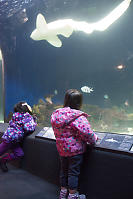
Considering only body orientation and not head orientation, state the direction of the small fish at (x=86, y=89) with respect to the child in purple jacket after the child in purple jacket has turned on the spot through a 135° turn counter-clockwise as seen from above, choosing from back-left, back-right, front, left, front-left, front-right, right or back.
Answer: back-right

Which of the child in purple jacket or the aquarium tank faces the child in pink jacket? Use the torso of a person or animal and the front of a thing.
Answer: the aquarium tank

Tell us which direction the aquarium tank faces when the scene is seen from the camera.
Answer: facing the viewer

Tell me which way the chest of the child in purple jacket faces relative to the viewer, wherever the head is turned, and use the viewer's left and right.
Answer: facing away from the viewer and to the right of the viewer

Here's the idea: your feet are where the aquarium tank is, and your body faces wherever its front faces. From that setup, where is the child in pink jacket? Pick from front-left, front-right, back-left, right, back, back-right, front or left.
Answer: front

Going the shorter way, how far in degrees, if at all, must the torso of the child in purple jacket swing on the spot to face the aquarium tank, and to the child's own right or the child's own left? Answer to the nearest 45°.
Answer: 0° — they already face it

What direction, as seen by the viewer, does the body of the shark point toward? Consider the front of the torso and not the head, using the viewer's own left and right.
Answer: facing to the left of the viewer

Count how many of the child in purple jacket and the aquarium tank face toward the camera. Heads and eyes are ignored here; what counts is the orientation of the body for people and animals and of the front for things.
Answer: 1

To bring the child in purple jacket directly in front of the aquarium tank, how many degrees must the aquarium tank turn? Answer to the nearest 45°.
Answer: approximately 45° to its right

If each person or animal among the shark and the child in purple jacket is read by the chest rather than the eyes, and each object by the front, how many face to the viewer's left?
1

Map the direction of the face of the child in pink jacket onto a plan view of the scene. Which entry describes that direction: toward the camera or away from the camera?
away from the camera

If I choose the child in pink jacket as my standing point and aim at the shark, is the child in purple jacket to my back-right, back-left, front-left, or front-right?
front-left

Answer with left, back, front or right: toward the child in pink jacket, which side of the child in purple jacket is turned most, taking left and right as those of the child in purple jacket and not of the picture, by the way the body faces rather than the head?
right
